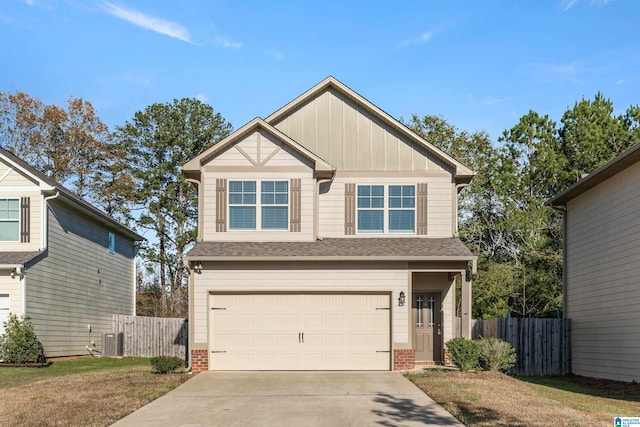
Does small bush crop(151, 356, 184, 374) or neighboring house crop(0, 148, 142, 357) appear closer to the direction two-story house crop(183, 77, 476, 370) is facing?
the small bush

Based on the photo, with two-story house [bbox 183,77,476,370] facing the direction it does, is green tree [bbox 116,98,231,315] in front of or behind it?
behind

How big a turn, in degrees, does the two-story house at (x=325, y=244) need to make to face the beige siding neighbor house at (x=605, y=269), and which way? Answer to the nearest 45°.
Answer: approximately 90° to its left

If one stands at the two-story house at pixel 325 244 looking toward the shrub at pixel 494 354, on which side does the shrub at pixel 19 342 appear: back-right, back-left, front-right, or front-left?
back-right

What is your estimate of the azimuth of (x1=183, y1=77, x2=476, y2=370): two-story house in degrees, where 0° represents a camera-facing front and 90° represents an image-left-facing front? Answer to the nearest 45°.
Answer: approximately 0°

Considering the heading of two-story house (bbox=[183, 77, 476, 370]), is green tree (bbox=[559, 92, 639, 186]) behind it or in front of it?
behind

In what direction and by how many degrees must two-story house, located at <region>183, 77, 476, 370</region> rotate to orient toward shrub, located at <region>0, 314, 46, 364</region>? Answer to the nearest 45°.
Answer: approximately 90° to its right
